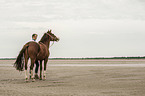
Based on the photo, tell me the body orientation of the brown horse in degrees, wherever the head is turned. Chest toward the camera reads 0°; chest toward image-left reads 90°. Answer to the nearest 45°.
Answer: approximately 225°
